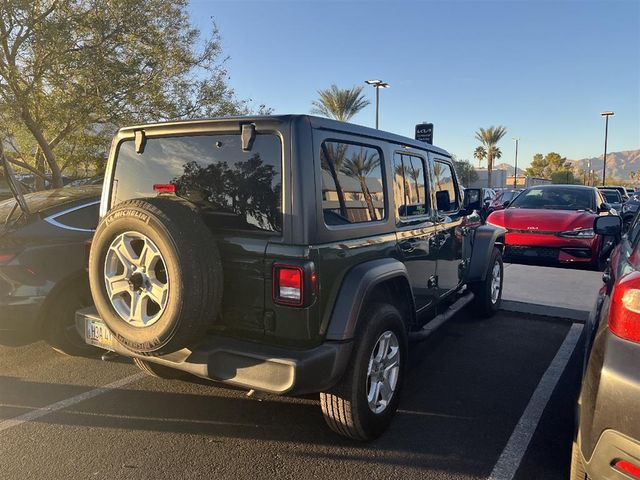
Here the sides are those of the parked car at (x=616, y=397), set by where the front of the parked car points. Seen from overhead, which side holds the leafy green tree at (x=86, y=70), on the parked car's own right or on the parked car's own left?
on the parked car's own left

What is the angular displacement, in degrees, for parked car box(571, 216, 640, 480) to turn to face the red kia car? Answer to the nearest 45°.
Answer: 0° — it already faces it

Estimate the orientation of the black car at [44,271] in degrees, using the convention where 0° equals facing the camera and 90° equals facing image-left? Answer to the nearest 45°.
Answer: approximately 225°

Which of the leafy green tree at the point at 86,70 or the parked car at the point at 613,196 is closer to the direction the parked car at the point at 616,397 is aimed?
the parked car

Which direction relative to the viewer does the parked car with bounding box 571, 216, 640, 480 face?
away from the camera

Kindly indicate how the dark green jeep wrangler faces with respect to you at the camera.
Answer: facing away from the viewer and to the right of the viewer

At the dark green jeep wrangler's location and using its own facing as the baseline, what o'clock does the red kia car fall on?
The red kia car is roughly at 12 o'clock from the dark green jeep wrangler.

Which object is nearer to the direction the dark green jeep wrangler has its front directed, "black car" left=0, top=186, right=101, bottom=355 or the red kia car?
the red kia car

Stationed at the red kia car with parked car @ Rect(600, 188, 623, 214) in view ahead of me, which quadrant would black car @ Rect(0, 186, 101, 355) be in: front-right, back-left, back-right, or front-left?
back-left

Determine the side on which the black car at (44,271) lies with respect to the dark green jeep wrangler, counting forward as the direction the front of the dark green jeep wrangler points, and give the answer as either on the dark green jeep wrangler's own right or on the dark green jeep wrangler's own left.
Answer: on the dark green jeep wrangler's own left
